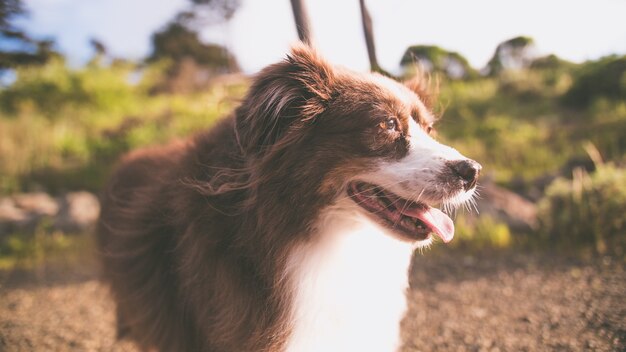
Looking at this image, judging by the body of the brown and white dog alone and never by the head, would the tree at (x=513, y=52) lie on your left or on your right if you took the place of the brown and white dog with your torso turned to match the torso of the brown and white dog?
on your left

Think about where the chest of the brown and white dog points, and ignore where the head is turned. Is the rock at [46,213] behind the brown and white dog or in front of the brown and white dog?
behind

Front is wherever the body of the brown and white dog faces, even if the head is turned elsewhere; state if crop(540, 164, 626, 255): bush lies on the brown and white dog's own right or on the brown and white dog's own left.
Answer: on the brown and white dog's own left

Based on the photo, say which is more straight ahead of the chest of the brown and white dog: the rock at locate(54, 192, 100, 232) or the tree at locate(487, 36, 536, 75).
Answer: the tree

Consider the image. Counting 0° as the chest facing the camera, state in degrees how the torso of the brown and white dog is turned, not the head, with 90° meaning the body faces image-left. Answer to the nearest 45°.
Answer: approximately 315°

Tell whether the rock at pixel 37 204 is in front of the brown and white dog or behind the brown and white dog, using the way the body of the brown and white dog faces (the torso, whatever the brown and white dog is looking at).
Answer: behind

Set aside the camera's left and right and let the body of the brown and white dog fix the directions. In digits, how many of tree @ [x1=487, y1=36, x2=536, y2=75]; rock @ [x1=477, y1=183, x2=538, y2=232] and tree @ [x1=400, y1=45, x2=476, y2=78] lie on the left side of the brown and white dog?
3

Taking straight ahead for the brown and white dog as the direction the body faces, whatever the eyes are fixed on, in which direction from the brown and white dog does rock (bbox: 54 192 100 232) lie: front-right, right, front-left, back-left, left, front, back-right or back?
back

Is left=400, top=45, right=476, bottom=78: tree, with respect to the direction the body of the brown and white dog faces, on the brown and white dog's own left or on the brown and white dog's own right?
on the brown and white dog's own left
